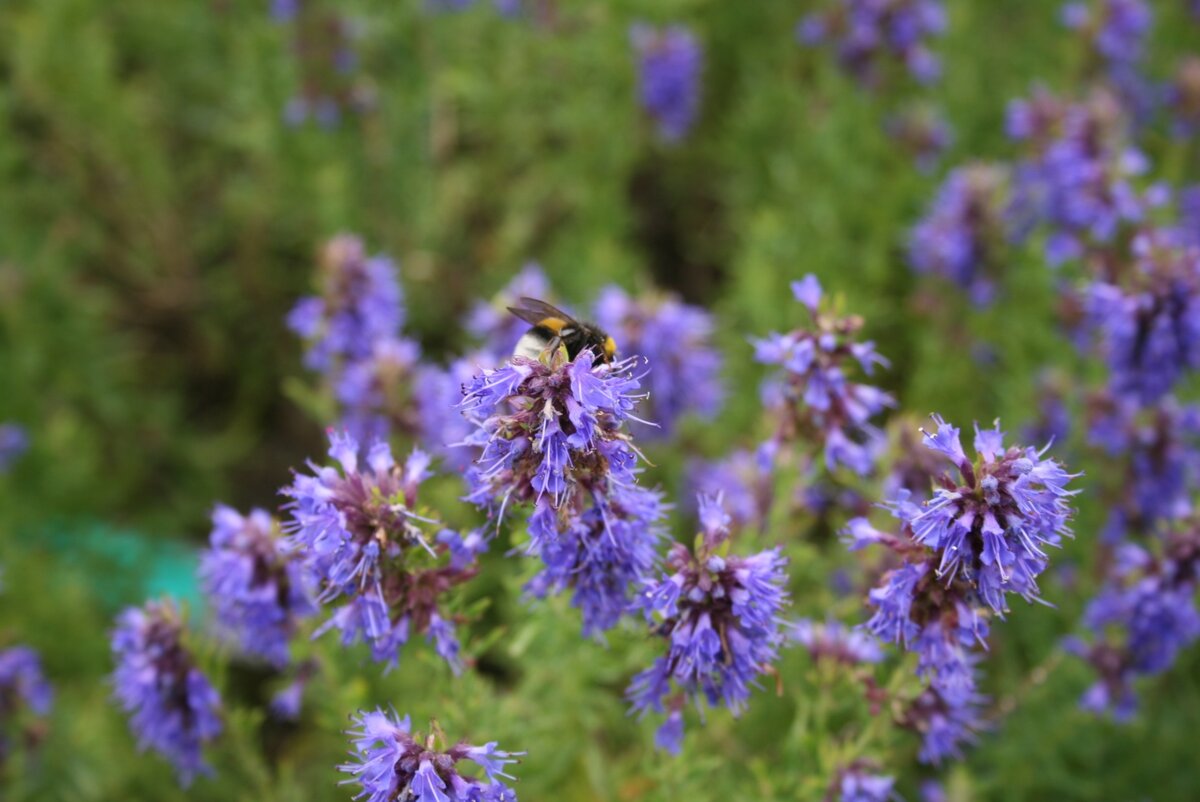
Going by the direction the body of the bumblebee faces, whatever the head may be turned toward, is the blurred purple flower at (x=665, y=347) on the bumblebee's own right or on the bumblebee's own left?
on the bumblebee's own left

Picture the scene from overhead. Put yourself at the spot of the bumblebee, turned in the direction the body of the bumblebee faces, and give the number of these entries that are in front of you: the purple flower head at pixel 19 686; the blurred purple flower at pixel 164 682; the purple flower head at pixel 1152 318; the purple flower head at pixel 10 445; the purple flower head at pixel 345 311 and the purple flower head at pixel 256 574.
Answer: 1

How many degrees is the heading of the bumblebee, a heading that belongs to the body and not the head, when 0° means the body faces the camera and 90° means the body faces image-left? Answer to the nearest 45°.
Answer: approximately 270°

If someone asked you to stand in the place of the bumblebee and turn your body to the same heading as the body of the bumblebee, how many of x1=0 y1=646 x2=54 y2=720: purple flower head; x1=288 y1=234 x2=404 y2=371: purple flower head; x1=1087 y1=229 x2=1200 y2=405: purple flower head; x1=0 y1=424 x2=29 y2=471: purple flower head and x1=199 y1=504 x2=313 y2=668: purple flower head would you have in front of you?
1

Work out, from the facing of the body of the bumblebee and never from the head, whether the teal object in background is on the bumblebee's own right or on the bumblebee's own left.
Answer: on the bumblebee's own left
